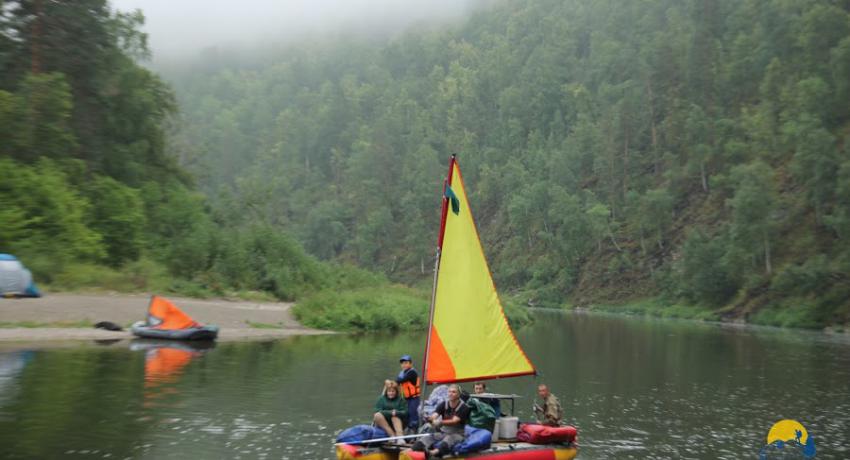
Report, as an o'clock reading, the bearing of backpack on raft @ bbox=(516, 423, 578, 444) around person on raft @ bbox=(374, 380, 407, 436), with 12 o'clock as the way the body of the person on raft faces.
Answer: The backpack on raft is roughly at 9 o'clock from the person on raft.

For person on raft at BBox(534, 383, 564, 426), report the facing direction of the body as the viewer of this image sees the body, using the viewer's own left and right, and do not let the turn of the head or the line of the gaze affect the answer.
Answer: facing the viewer and to the left of the viewer

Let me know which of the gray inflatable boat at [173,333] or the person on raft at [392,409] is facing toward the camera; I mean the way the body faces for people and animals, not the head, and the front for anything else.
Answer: the person on raft

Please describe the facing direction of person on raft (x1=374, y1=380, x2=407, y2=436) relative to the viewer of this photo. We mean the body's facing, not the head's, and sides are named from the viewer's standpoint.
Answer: facing the viewer

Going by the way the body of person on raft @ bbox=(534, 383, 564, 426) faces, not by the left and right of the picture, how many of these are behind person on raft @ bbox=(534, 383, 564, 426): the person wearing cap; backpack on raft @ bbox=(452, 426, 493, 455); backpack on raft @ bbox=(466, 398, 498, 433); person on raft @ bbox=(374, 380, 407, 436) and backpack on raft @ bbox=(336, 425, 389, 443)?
0

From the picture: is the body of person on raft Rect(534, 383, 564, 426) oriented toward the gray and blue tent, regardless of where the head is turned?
no

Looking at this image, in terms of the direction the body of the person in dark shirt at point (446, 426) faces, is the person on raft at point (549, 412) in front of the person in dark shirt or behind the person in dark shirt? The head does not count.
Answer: behind

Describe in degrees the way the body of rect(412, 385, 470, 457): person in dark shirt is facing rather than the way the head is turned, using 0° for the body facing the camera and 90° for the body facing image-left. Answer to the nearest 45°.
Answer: approximately 45°

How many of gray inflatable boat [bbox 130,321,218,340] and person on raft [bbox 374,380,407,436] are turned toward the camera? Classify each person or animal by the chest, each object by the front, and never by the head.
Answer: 1

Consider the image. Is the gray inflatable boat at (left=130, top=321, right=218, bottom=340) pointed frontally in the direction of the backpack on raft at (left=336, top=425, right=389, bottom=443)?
no
